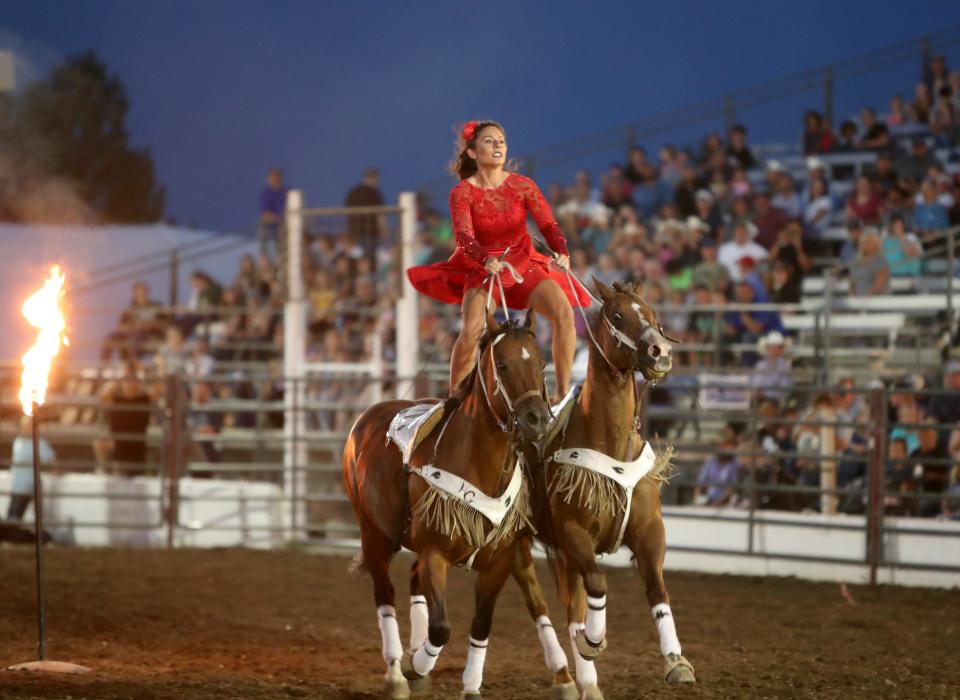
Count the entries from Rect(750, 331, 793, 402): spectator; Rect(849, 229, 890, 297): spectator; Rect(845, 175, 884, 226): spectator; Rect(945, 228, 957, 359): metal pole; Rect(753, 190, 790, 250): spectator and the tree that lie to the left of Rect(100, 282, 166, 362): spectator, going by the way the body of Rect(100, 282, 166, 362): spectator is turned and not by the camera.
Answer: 5

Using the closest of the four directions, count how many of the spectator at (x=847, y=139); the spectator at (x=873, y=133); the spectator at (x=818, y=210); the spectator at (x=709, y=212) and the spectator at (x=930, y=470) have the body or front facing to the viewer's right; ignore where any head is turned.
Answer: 0

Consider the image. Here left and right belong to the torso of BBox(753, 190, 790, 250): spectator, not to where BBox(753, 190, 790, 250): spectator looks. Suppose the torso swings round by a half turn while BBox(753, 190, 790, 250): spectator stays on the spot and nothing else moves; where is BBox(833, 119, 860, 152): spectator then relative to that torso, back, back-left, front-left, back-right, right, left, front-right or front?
front

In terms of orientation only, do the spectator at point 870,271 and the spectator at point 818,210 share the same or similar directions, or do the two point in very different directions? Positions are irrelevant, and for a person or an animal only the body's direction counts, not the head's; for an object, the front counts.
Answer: same or similar directions

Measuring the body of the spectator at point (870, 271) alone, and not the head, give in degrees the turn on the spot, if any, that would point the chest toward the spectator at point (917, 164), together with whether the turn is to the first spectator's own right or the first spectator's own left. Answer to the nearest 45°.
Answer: approximately 135° to the first spectator's own right

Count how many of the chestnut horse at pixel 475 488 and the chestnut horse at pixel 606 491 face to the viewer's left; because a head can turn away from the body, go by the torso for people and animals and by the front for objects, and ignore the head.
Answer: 0

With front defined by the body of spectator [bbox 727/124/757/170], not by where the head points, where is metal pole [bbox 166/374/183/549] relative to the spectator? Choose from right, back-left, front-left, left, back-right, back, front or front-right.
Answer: front

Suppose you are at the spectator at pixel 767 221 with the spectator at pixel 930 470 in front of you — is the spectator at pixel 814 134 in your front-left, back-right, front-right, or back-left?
back-left

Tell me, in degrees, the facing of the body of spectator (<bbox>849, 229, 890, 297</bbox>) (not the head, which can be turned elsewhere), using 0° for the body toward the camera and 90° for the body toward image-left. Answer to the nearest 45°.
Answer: approximately 45°

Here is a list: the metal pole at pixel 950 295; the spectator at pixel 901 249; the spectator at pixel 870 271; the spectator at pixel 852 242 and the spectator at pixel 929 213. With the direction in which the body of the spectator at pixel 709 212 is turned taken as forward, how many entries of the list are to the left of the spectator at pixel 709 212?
5

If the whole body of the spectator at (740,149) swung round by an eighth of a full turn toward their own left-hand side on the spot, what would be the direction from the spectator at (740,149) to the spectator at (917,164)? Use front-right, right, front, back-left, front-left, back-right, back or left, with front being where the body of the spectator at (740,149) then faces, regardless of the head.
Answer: front-left

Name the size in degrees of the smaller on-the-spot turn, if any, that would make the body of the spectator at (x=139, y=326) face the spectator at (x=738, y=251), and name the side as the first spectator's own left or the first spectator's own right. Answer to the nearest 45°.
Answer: approximately 90° to the first spectator's own left

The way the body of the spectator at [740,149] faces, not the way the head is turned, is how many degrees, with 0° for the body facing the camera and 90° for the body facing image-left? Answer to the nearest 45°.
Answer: approximately 45°

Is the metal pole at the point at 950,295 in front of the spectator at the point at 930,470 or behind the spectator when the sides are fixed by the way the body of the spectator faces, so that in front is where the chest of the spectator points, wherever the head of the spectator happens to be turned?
behind

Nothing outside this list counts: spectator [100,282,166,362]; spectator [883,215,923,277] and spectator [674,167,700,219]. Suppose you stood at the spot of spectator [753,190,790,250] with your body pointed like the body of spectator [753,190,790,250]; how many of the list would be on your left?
1

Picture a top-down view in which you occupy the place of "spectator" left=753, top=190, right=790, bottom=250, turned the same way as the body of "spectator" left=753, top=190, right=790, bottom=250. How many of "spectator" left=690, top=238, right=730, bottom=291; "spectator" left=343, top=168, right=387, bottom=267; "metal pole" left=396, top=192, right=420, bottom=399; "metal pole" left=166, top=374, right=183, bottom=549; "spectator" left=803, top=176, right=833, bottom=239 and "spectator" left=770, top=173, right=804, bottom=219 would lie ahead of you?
4
